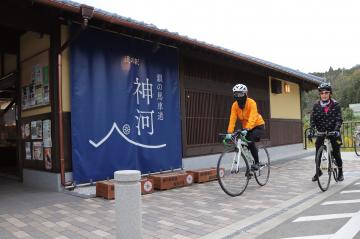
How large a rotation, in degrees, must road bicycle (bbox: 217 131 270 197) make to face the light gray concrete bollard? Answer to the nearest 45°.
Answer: approximately 45° to its left

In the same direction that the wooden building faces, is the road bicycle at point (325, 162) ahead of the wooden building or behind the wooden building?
ahead

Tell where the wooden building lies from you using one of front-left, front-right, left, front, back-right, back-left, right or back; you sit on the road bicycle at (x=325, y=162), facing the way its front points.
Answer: right

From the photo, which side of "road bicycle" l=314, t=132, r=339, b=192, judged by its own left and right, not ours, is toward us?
front

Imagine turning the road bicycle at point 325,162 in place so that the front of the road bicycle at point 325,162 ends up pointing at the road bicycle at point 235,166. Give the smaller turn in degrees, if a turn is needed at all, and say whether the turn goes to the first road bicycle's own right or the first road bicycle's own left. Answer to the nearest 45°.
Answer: approximately 45° to the first road bicycle's own right

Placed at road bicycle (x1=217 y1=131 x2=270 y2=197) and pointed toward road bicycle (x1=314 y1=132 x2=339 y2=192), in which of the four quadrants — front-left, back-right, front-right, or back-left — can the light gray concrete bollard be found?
back-right

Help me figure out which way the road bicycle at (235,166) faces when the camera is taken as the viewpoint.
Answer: facing the viewer and to the left of the viewer

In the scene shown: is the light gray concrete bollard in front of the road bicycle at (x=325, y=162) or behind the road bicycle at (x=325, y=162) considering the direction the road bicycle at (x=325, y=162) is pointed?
in front
